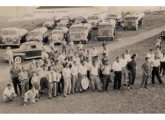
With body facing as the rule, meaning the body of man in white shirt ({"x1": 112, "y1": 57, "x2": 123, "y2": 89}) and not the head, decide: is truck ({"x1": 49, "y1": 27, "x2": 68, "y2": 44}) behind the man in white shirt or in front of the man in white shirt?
behind

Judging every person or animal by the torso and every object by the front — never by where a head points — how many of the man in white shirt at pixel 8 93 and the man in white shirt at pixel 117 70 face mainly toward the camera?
2

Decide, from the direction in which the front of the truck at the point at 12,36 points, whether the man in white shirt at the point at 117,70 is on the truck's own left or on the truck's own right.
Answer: on the truck's own left

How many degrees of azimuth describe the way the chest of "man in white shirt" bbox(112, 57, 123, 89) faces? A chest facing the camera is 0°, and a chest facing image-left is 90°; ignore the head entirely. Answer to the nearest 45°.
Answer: approximately 0°

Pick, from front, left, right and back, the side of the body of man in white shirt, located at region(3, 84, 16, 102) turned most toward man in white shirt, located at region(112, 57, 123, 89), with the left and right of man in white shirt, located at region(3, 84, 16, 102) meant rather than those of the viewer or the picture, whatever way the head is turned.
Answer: left

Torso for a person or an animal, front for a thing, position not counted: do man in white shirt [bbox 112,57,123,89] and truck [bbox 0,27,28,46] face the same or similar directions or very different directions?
same or similar directions

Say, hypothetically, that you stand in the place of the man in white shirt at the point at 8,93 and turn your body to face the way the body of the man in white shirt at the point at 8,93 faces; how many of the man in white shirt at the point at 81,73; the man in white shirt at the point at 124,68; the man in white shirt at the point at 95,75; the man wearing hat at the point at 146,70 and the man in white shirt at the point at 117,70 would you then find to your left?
5

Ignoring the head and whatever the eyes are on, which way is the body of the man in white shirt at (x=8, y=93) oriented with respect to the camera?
toward the camera

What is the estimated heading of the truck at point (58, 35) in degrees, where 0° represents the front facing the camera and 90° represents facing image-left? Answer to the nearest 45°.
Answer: approximately 45°

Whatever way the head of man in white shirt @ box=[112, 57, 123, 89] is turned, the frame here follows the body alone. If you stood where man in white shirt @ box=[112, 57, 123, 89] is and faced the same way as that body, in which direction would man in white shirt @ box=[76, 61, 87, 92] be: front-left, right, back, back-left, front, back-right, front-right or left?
right

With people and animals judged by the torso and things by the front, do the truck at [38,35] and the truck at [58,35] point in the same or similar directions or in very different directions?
same or similar directions

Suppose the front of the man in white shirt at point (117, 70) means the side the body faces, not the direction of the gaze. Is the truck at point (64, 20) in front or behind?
behind
